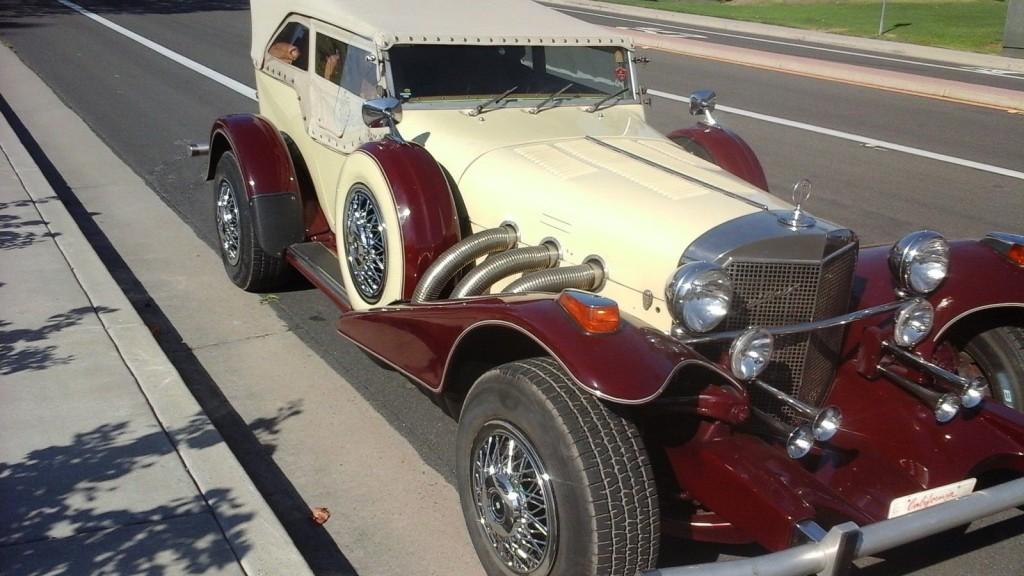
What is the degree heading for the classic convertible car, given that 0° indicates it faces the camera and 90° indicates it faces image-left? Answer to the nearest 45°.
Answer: approximately 315°
